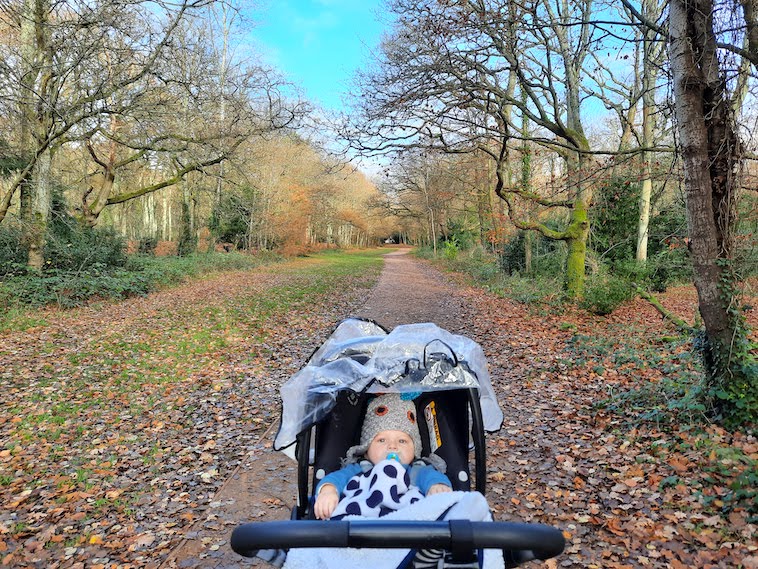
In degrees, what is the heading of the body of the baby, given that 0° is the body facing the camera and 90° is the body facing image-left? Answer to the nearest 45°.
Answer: approximately 0°
